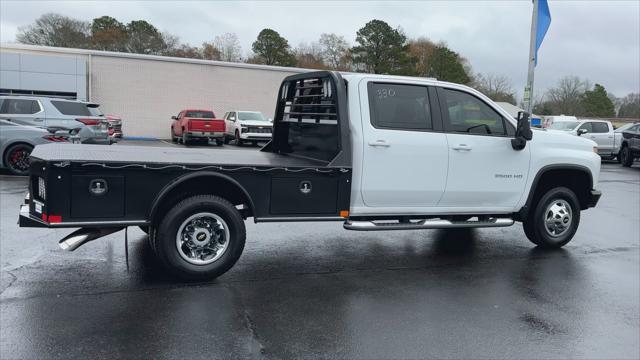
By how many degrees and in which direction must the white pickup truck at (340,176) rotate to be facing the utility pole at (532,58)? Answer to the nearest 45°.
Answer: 0° — it already faces it

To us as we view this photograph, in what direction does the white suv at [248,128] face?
facing the viewer and to the right of the viewer

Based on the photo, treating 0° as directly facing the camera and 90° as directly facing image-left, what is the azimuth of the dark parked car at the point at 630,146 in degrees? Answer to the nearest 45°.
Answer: approximately 45°

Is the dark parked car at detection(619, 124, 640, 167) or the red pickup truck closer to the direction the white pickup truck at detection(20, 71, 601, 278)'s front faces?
the dark parked car

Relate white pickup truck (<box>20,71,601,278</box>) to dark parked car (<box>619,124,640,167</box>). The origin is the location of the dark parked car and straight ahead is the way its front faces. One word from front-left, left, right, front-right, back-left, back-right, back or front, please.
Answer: front-left

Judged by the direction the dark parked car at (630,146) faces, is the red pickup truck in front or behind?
in front

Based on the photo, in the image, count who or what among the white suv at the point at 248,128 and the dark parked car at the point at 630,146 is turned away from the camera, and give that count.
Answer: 0

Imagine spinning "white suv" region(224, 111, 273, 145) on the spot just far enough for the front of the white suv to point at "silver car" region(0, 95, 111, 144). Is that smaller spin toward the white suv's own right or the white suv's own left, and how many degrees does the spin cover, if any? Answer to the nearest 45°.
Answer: approximately 90° to the white suv's own right

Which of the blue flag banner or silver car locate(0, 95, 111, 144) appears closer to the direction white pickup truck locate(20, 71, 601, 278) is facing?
the blue flag banner

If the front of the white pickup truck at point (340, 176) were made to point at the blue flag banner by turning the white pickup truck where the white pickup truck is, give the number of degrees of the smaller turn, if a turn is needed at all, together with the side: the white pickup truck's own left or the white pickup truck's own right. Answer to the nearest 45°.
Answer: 0° — it already faces it

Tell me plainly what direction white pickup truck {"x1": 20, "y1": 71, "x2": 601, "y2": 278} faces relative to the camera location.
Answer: facing away from the viewer and to the right of the viewer

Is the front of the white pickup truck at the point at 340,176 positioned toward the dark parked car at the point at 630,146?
yes

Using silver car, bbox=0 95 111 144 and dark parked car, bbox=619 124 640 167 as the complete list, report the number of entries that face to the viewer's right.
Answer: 0

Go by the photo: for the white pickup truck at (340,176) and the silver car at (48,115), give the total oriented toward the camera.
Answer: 0

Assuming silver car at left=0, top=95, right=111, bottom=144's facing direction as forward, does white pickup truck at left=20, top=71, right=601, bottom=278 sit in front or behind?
behind
